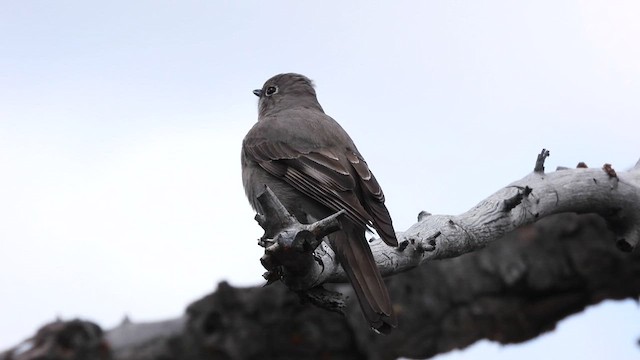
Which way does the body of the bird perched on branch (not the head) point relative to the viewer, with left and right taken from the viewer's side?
facing away from the viewer and to the left of the viewer
